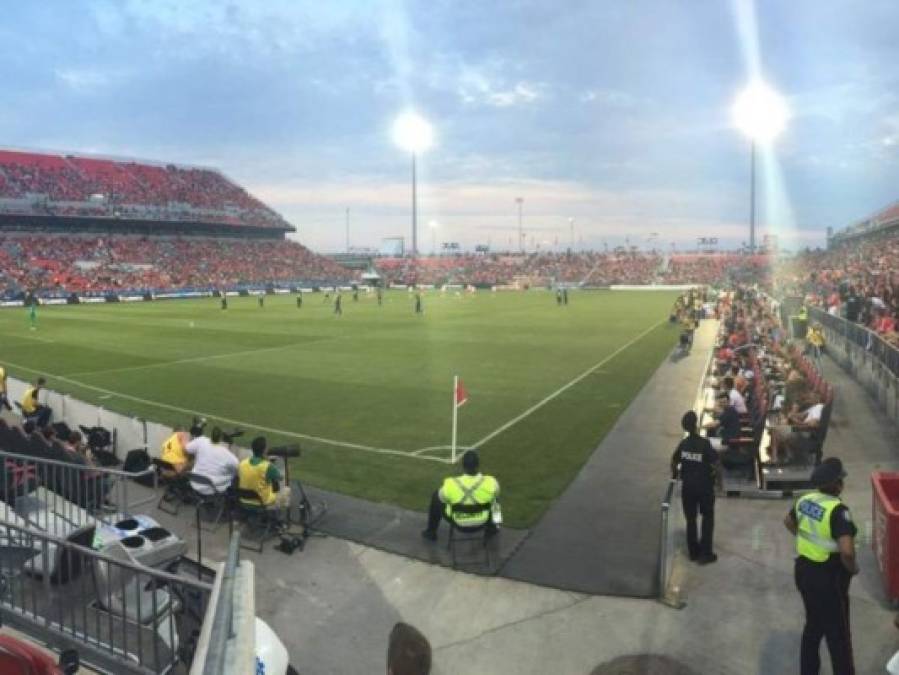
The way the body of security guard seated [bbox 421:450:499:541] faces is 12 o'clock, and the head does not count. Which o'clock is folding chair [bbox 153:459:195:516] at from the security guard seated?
The folding chair is roughly at 10 o'clock from the security guard seated.

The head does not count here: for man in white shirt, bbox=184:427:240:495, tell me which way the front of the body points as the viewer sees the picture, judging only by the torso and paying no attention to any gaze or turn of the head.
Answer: away from the camera

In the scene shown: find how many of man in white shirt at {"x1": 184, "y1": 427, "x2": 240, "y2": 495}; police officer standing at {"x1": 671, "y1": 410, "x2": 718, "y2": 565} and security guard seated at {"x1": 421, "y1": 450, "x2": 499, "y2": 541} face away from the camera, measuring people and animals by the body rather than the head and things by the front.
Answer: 3

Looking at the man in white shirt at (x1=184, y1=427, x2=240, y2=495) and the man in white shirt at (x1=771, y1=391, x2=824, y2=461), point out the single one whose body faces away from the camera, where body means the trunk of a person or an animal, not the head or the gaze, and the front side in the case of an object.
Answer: the man in white shirt at (x1=184, y1=427, x2=240, y2=495)

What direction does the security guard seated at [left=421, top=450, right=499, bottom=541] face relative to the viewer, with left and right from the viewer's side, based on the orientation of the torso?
facing away from the viewer

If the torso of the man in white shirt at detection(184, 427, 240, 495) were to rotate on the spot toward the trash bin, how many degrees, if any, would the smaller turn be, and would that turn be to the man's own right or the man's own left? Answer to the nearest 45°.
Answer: approximately 135° to the man's own right

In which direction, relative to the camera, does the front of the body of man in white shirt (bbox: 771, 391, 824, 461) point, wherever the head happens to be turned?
to the viewer's left

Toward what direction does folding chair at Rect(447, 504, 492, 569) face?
away from the camera

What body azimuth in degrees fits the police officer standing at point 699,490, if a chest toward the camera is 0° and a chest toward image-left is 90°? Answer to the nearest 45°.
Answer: approximately 180°

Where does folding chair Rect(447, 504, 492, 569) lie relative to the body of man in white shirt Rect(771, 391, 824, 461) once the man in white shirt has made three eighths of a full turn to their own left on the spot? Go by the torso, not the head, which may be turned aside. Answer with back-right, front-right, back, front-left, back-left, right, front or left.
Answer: right

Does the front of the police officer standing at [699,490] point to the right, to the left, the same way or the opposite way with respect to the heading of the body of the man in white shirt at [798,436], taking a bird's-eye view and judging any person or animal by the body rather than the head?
to the right

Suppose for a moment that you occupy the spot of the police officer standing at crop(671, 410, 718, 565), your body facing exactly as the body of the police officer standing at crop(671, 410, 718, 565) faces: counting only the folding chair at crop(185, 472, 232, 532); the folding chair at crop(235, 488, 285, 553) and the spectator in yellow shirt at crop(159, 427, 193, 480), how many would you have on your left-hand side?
3

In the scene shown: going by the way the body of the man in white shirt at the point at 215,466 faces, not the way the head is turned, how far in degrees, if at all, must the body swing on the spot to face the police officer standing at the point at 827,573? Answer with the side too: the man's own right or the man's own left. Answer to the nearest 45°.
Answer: approximately 135° to the man's own right

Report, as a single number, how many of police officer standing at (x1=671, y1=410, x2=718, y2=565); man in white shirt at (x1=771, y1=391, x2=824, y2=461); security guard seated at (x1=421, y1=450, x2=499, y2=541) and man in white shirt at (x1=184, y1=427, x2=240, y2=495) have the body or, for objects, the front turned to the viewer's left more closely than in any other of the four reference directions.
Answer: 1
